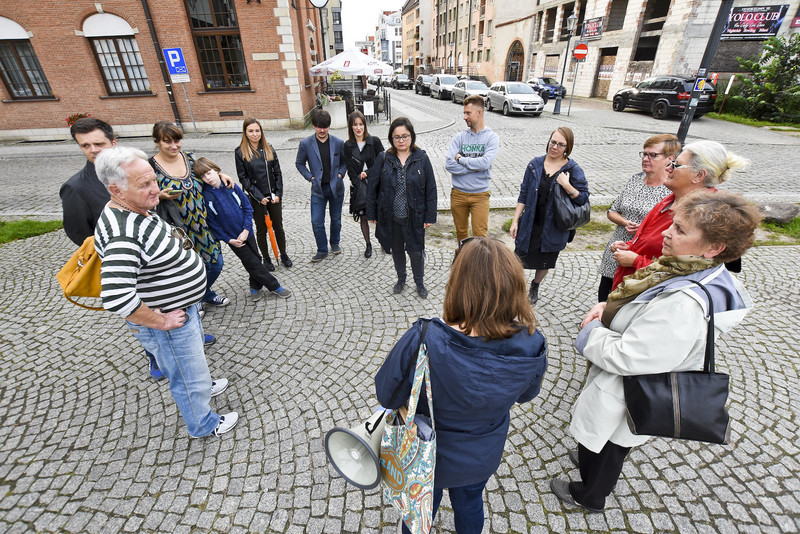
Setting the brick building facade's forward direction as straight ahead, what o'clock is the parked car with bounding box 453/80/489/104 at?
The parked car is roughly at 9 o'clock from the brick building facade.

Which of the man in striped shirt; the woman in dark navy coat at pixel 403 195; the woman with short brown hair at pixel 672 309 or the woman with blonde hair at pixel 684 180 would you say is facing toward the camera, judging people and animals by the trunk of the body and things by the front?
the woman in dark navy coat

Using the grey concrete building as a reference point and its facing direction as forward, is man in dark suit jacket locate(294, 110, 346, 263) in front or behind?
in front

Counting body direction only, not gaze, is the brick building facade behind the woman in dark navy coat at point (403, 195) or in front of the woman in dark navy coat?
behind

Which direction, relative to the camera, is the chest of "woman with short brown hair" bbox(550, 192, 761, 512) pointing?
to the viewer's left

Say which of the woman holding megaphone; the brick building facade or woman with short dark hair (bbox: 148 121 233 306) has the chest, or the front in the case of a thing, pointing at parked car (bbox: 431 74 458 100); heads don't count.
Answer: the woman holding megaphone

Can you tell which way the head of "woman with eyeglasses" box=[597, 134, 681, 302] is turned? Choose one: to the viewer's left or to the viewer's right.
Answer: to the viewer's left

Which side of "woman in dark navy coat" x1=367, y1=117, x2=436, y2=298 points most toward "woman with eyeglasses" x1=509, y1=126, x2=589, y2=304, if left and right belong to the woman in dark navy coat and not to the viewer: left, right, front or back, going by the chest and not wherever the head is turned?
left

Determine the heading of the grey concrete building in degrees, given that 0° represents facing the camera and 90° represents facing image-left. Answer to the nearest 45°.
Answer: approximately 45°

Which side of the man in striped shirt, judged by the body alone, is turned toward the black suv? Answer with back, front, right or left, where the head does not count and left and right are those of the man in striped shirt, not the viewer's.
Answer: front

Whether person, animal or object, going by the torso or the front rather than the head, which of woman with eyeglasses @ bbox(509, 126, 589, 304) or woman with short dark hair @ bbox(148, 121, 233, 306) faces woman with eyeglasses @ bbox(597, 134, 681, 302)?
the woman with short dark hair

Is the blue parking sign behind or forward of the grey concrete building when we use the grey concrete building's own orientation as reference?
forward

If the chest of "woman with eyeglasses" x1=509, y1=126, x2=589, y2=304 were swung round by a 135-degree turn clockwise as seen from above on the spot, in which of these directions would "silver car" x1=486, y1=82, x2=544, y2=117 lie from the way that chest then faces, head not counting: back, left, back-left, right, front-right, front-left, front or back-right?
front

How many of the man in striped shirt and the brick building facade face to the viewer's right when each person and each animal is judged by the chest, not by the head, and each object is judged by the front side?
1

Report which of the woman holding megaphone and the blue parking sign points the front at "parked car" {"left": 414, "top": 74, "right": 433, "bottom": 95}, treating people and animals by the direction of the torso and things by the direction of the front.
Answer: the woman holding megaphone
